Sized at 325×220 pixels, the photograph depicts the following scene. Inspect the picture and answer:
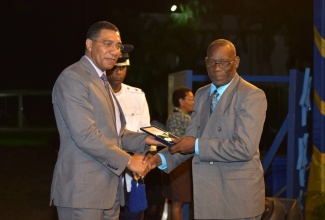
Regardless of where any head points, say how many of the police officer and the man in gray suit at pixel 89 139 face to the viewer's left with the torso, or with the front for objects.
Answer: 0

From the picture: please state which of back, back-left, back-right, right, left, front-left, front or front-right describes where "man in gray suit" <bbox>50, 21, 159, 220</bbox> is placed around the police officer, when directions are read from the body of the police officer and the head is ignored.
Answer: front

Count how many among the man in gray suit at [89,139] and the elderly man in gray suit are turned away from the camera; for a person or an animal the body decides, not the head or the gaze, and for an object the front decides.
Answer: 0

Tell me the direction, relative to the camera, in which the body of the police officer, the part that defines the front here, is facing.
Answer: toward the camera

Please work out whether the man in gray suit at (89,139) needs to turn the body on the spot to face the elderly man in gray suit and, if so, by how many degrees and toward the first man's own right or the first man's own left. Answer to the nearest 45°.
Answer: approximately 45° to the first man's own left

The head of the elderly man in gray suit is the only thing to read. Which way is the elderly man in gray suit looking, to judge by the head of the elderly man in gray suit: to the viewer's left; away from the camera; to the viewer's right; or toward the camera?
toward the camera

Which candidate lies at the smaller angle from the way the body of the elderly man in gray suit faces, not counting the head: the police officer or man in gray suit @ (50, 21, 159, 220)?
the man in gray suit

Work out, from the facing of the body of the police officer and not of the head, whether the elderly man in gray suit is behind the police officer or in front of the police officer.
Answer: in front

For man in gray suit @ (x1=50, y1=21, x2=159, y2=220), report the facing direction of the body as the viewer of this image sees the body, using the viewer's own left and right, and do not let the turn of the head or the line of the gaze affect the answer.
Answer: facing the viewer and to the right of the viewer

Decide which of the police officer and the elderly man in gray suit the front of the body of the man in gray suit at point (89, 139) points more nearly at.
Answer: the elderly man in gray suit

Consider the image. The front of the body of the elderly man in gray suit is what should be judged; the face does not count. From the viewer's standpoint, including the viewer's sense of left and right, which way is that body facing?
facing the viewer and to the left of the viewer

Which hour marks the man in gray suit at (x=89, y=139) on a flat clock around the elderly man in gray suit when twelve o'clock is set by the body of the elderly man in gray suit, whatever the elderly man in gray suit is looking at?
The man in gray suit is roughly at 1 o'clock from the elderly man in gray suit.
